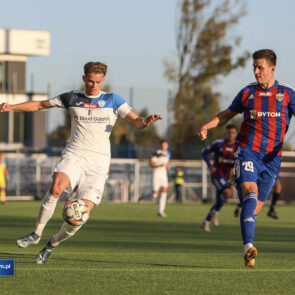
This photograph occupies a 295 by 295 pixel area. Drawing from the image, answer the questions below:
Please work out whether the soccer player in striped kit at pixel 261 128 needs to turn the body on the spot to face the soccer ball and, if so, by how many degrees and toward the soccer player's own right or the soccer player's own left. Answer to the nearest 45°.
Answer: approximately 90° to the soccer player's own right

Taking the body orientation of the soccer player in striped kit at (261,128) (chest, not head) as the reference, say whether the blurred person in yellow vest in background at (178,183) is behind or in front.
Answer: behind

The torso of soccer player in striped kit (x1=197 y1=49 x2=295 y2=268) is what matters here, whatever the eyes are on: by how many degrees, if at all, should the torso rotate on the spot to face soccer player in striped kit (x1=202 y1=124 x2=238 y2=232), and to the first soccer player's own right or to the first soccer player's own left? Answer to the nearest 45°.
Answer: approximately 180°

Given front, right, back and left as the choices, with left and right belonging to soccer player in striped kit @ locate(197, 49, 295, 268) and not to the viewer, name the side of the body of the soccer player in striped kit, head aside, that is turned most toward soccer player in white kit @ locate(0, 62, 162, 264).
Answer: right

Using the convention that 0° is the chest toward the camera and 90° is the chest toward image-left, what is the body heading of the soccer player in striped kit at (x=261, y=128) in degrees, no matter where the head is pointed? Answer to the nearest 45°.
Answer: approximately 0°

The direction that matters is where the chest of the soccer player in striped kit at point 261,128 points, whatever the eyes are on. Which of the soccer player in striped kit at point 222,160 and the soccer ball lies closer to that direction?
the soccer ball

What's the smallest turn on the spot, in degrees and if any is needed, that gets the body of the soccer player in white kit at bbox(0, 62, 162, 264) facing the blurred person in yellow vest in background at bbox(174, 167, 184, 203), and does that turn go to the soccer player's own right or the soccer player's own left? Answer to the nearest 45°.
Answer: approximately 180°
